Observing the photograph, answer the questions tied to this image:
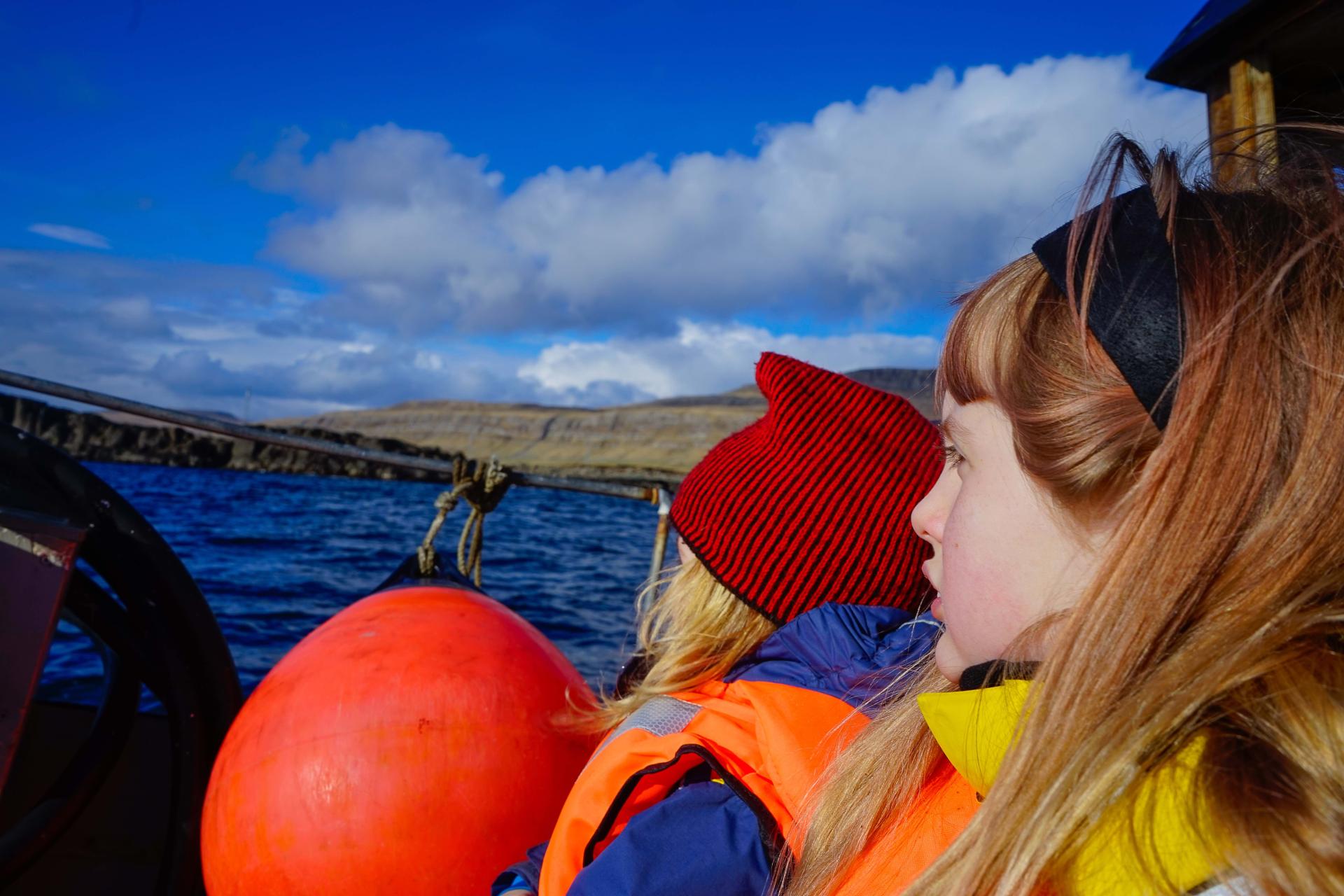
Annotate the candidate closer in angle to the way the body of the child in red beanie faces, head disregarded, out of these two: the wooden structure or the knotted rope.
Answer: the knotted rope

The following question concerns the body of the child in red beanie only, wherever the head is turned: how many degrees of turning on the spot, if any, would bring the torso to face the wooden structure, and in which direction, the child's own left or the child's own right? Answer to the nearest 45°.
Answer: approximately 135° to the child's own right
